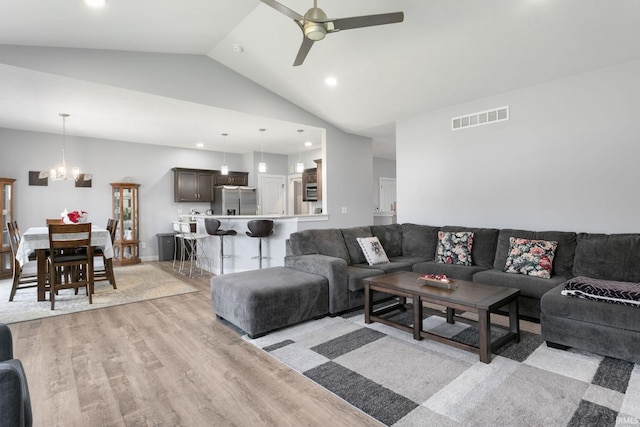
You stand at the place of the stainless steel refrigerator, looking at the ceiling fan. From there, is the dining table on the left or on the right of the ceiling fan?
right

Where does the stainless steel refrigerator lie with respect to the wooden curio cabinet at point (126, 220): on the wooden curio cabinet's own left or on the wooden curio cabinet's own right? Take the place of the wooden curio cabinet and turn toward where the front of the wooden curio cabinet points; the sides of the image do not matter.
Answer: on the wooden curio cabinet's own left

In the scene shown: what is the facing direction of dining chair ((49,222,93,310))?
away from the camera

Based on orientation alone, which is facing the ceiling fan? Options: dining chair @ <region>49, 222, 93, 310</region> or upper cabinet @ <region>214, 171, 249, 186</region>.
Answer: the upper cabinet

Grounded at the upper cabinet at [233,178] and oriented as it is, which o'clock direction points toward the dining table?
The dining table is roughly at 1 o'clock from the upper cabinet.

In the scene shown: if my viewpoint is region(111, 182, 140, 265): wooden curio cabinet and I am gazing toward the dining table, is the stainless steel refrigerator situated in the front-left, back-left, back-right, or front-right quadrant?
back-left

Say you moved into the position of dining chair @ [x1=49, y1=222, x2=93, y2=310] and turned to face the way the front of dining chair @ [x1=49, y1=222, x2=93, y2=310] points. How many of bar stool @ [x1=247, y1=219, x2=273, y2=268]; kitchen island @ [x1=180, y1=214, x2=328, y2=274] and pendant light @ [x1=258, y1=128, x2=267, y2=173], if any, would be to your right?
3

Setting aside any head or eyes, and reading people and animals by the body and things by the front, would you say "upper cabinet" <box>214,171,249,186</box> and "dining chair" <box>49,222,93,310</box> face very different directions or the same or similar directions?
very different directions

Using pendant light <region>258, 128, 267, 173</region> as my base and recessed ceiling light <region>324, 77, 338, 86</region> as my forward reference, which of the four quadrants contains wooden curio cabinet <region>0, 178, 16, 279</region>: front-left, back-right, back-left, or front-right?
back-right

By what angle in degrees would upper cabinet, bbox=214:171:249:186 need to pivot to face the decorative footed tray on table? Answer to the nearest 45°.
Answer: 0° — it already faces it

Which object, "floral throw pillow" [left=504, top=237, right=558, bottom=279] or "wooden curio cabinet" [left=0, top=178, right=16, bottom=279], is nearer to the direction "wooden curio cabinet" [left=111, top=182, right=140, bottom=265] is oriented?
the floral throw pillow

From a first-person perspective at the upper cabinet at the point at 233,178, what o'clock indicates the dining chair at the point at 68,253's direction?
The dining chair is roughly at 1 o'clock from the upper cabinet.
